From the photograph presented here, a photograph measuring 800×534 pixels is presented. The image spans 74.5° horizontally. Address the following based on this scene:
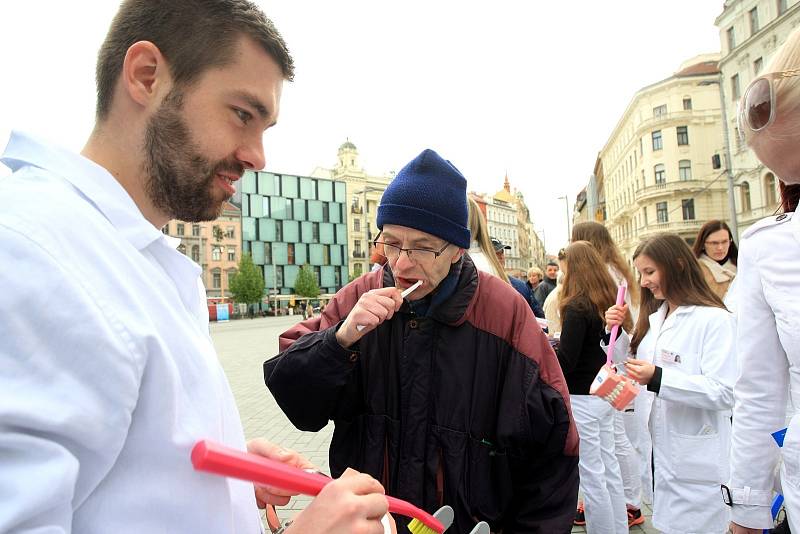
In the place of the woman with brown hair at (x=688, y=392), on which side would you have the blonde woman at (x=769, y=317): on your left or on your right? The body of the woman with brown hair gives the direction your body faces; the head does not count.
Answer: on your left

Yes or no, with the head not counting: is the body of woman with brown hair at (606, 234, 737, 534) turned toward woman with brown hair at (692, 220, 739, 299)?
no

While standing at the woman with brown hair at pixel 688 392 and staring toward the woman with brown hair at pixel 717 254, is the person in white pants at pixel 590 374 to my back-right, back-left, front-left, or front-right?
front-left

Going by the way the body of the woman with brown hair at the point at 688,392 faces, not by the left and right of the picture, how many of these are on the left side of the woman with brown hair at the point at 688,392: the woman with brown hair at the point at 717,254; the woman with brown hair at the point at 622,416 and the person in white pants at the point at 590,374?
0

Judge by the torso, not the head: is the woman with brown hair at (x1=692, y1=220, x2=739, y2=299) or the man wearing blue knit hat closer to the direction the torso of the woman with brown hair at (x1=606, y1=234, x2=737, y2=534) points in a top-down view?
the man wearing blue knit hat

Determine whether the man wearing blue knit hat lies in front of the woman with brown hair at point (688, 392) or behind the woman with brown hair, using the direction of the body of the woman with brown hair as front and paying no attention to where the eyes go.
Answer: in front

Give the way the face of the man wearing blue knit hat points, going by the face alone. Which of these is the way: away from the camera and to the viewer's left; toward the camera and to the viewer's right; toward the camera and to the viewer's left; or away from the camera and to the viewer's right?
toward the camera and to the viewer's left

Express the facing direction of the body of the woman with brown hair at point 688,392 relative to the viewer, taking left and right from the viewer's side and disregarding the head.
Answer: facing the viewer and to the left of the viewer

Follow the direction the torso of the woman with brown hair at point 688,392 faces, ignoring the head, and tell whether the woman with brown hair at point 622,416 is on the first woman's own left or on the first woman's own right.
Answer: on the first woman's own right

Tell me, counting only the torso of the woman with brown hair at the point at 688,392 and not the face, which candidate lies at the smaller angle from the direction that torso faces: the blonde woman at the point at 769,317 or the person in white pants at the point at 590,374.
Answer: the blonde woman
